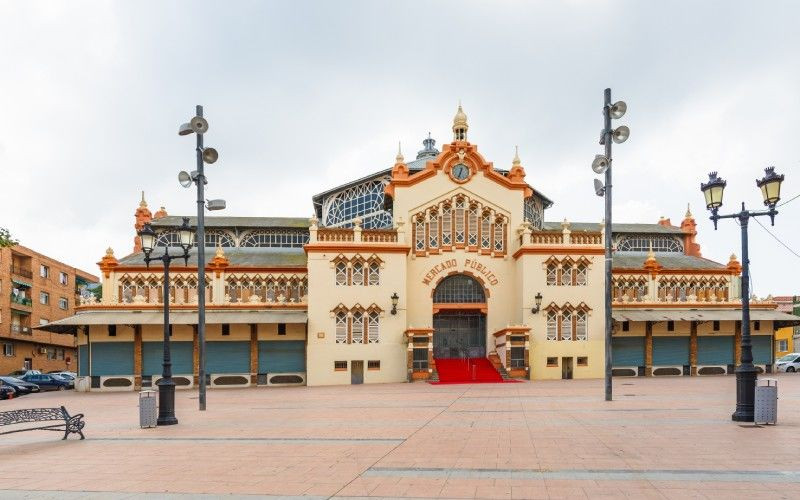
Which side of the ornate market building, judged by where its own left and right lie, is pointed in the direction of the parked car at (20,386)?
right

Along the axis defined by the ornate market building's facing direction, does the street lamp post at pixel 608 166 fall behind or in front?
in front

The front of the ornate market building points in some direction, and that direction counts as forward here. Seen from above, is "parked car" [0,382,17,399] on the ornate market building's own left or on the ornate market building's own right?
on the ornate market building's own right

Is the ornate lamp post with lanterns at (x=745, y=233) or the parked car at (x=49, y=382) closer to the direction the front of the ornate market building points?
the ornate lamp post with lanterns

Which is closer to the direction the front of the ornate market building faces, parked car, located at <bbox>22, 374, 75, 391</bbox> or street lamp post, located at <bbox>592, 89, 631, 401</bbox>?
the street lamp post

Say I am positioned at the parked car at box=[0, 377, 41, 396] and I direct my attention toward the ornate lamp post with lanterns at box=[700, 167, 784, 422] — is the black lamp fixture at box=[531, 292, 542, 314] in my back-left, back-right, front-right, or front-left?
front-left

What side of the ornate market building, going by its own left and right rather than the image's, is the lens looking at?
front

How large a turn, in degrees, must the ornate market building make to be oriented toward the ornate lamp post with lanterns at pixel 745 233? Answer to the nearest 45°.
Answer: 0° — it already faces it

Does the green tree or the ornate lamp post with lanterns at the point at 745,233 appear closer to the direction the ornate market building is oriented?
the ornate lamp post with lanterns
